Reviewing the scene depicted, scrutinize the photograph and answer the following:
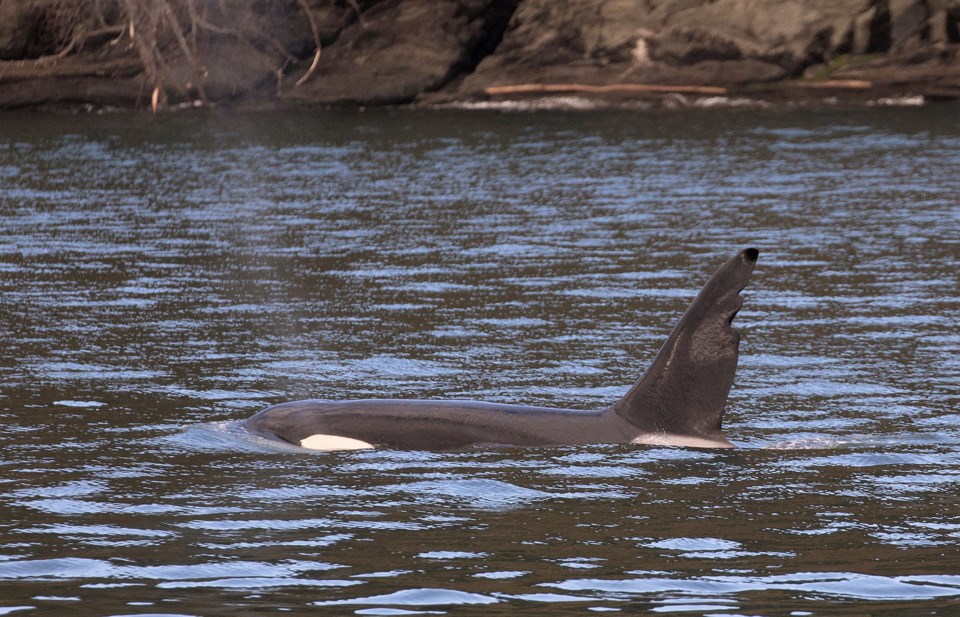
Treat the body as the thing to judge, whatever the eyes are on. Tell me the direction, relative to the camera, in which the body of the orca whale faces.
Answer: to the viewer's left

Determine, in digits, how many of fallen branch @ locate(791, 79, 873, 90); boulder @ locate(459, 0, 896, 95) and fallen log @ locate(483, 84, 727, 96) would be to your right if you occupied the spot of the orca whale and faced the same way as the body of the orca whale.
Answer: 3

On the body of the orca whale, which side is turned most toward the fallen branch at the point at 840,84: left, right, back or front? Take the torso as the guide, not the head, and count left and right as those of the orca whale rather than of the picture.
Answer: right

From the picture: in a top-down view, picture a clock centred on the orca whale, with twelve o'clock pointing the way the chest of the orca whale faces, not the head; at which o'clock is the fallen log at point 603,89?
The fallen log is roughly at 3 o'clock from the orca whale.
